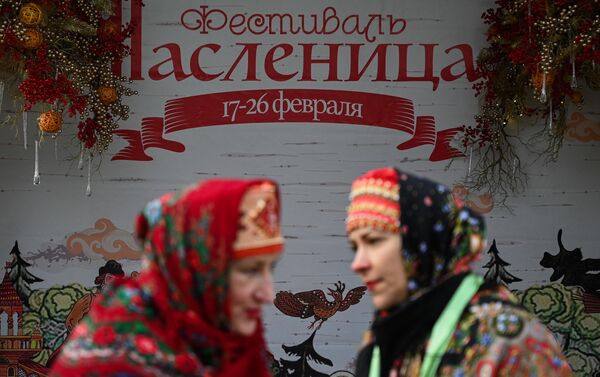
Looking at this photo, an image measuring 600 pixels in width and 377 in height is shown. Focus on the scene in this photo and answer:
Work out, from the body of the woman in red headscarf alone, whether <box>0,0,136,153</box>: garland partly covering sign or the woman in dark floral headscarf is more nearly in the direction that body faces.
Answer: the woman in dark floral headscarf

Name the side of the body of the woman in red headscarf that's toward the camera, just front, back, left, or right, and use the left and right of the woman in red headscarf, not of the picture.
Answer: right

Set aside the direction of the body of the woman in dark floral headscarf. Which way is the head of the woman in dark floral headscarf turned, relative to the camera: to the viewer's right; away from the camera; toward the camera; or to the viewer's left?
to the viewer's left

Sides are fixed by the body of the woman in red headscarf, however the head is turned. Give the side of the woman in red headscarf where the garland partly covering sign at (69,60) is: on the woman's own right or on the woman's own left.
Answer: on the woman's own left
